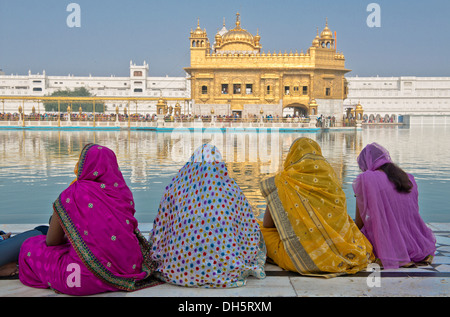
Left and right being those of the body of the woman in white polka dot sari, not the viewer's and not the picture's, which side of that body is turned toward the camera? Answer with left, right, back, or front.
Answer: back

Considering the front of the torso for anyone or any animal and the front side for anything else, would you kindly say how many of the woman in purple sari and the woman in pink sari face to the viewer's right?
0

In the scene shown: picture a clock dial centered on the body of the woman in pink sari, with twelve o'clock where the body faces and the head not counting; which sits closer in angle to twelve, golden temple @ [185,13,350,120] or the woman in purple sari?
the golden temple

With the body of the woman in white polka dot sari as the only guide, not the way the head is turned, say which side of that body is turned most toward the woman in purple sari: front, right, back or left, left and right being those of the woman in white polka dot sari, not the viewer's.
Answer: right

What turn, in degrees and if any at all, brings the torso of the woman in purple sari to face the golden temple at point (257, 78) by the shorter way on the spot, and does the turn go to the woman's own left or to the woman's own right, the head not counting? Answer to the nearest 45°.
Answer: approximately 45° to the woman's own right

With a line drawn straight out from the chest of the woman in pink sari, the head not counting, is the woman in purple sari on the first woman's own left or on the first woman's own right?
on the first woman's own right

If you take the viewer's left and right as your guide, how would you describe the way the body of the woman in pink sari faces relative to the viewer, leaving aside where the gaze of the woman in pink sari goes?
facing away from the viewer and to the left of the viewer

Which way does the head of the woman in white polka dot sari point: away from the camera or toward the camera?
away from the camera

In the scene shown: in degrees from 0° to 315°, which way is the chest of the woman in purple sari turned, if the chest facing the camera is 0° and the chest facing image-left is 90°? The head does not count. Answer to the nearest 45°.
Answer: approximately 135°

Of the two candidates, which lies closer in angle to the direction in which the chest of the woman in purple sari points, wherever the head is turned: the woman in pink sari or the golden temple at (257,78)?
the golden temple

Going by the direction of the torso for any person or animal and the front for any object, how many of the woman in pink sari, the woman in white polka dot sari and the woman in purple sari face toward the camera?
0

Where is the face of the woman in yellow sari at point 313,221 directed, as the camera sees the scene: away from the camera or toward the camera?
away from the camera

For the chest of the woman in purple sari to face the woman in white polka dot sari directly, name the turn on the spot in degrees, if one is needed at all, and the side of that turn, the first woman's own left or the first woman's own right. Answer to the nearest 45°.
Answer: approximately 90° to the first woman's own left

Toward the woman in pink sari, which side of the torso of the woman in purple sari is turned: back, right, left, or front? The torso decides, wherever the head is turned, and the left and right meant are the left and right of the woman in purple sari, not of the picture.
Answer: left

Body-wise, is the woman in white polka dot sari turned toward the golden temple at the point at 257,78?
yes
